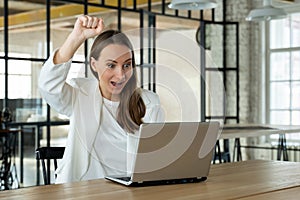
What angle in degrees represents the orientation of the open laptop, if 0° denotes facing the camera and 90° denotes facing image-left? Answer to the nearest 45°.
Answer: approximately 135°

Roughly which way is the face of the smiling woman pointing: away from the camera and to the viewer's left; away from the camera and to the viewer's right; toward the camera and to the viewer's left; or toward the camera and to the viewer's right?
toward the camera and to the viewer's right

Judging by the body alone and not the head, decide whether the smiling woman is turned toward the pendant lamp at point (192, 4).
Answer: no

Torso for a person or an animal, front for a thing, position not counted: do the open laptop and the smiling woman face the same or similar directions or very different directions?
very different directions

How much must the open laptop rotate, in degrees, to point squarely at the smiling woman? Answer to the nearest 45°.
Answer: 0° — it already faces them

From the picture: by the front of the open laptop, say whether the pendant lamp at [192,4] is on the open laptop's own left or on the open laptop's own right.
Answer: on the open laptop's own right

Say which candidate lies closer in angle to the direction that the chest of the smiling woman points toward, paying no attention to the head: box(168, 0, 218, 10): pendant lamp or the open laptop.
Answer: the open laptop

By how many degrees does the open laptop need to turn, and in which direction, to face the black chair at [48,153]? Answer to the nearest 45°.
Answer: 0° — it already faces it
